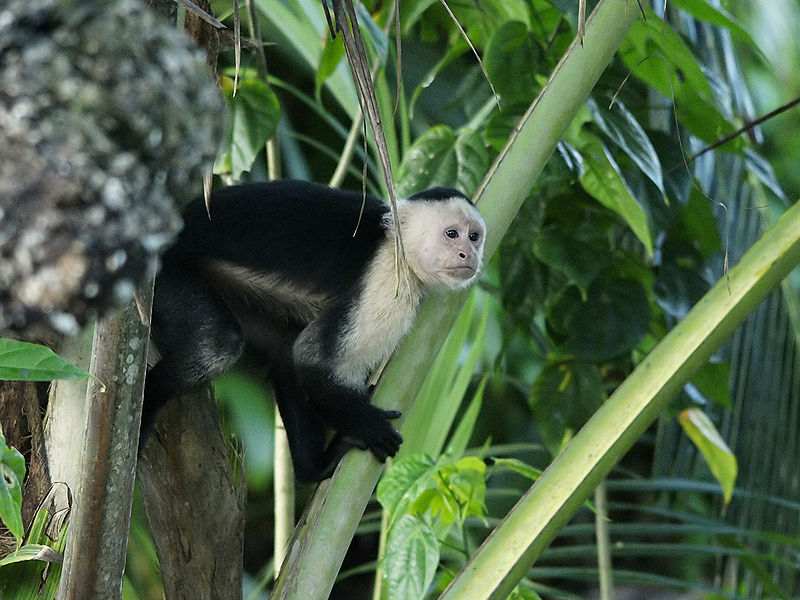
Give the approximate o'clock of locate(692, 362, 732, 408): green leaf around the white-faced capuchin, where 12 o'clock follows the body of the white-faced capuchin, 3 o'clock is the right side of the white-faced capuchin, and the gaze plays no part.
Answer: The green leaf is roughly at 12 o'clock from the white-faced capuchin.

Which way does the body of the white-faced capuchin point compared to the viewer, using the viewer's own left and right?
facing to the right of the viewer

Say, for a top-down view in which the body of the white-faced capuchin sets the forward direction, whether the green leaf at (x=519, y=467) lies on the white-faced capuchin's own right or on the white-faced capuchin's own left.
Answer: on the white-faced capuchin's own right

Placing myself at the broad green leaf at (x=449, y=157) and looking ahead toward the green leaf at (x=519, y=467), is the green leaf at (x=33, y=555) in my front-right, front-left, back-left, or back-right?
front-right

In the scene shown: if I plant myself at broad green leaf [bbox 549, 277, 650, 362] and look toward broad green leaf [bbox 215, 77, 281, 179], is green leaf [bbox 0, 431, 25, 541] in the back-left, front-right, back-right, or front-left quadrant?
front-left
